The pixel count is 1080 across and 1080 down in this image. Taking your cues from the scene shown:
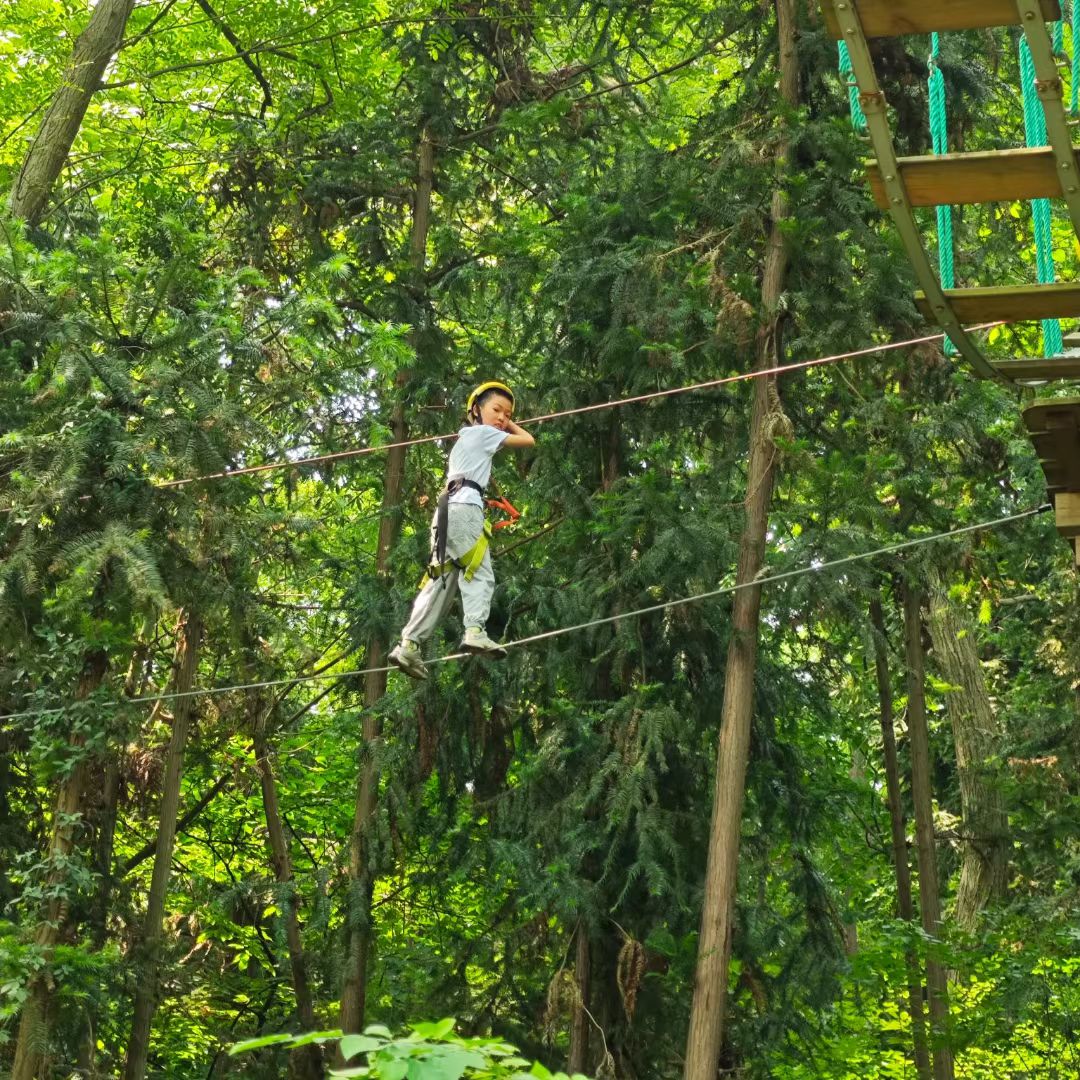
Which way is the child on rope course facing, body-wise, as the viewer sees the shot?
to the viewer's right

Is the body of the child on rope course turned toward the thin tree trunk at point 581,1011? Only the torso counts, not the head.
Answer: no

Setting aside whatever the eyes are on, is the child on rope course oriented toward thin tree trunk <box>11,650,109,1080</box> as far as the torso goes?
no

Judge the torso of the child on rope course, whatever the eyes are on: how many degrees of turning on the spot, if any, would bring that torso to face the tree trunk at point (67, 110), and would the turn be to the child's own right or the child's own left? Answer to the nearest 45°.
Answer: approximately 135° to the child's own left

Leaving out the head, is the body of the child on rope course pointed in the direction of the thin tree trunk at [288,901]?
no

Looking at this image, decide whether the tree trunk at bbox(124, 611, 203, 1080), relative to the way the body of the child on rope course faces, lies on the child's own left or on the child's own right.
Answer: on the child's own left

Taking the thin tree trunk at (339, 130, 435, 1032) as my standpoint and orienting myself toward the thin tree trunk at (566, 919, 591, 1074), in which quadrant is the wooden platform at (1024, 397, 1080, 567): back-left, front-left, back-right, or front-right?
front-right

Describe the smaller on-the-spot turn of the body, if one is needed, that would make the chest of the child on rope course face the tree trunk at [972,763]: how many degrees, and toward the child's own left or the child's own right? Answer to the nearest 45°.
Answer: approximately 45° to the child's own left

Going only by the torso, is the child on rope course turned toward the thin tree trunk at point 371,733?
no
